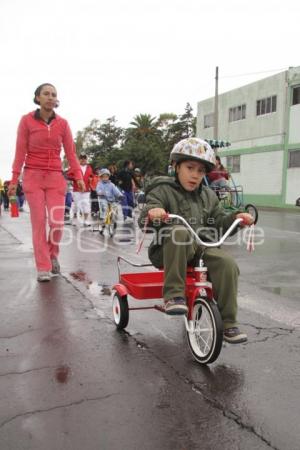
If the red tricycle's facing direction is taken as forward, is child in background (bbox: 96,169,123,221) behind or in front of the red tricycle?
behind

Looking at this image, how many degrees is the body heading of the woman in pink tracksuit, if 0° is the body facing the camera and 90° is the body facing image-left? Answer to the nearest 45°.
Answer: approximately 0°

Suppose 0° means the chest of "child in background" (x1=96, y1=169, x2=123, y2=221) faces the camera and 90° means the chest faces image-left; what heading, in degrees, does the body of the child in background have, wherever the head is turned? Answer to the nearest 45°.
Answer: approximately 0°

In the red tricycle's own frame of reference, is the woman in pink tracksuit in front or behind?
behind

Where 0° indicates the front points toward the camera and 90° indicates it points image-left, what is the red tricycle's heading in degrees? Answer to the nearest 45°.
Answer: approximately 315°

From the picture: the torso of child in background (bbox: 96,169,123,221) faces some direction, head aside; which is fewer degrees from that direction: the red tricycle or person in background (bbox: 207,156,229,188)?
the red tricycle

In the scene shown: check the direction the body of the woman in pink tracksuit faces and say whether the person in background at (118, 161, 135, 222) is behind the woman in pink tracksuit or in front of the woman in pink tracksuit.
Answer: behind

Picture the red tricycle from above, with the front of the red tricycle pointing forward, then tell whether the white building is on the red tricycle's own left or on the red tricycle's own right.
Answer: on the red tricycle's own left

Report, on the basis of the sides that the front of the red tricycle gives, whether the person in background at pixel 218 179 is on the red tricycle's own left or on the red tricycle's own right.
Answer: on the red tricycle's own left
